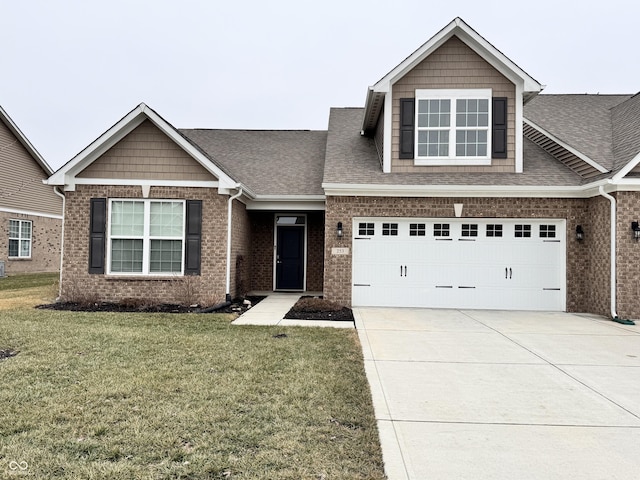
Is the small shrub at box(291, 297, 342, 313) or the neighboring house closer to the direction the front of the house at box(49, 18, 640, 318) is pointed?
the small shrub

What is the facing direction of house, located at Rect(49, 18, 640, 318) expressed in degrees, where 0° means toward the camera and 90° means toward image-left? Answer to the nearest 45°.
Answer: approximately 0°

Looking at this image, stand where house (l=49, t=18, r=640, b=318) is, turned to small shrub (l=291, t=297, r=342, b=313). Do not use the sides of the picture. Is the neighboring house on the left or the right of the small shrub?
right

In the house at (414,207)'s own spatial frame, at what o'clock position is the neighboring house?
The neighboring house is roughly at 4 o'clock from the house.
